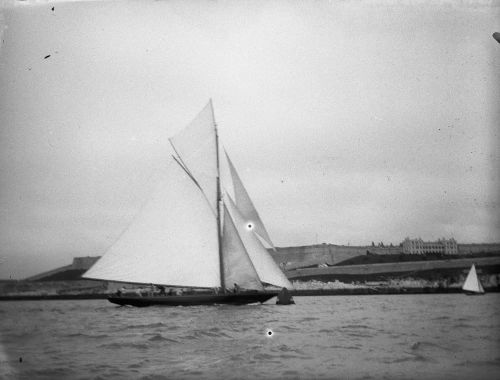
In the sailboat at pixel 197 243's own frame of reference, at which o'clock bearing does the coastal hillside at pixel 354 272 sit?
The coastal hillside is roughly at 10 o'clock from the sailboat.

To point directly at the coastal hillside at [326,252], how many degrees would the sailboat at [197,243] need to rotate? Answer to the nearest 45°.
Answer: approximately 45° to its left

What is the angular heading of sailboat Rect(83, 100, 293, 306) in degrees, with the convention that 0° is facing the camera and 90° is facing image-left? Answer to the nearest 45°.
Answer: approximately 270°
